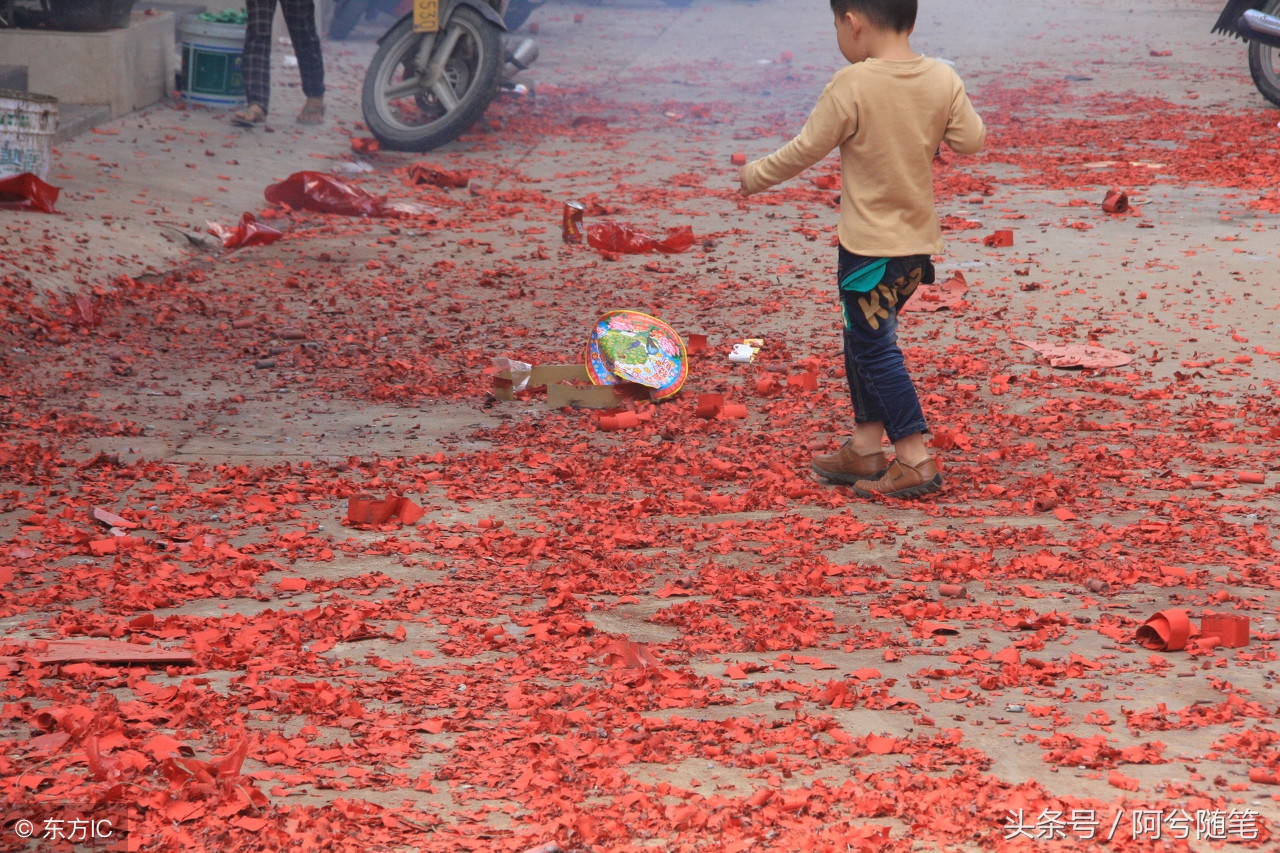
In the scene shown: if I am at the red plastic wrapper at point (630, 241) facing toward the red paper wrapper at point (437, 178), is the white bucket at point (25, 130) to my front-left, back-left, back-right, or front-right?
front-left

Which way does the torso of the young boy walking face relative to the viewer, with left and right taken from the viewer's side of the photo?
facing away from the viewer and to the left of the viewer

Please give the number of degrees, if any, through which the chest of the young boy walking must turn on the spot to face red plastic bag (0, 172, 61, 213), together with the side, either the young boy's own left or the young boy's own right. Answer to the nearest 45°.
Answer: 0° — they already face it

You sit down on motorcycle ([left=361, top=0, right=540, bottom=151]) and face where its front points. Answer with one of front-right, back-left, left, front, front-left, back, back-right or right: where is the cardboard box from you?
front-left

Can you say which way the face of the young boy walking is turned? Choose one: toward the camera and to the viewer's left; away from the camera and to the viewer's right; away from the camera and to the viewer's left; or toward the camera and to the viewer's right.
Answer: away from the camera and to the viewer's left

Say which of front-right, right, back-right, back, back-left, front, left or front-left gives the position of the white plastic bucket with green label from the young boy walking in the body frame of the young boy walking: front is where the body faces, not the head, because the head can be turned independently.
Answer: front

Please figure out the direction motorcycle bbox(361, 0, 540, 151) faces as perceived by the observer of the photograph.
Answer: facing the viewer and to the left of the viewer

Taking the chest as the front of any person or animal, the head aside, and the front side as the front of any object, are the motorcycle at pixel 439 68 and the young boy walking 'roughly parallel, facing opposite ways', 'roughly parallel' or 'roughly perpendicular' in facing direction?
roughly perpendicular

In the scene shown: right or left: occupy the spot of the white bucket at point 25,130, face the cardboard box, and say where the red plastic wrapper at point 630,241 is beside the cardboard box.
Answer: left

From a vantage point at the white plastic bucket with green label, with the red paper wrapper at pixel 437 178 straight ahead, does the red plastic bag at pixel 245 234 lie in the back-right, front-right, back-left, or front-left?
front-right

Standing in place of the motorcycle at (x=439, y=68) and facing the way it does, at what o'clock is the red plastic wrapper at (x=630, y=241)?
The red plastic wrapper is roughly at 10 o'clock from the motorcycle.

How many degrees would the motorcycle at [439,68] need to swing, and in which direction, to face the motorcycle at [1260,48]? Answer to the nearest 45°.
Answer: approximately 135° to its left

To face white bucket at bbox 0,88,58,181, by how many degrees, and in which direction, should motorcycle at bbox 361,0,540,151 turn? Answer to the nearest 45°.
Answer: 0° — it already faces it

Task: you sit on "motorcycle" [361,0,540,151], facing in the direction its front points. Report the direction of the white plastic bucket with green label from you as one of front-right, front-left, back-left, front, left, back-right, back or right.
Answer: front-right

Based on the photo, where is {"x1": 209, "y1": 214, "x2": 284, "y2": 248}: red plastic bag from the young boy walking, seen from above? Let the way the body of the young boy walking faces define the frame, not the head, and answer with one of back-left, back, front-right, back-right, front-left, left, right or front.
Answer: front

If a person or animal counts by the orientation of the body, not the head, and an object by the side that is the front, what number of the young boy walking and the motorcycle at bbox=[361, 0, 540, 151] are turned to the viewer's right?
0

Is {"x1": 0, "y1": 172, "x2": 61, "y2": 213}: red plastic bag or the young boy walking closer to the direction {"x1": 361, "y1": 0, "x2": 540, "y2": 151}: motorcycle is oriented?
the red plastic bag
